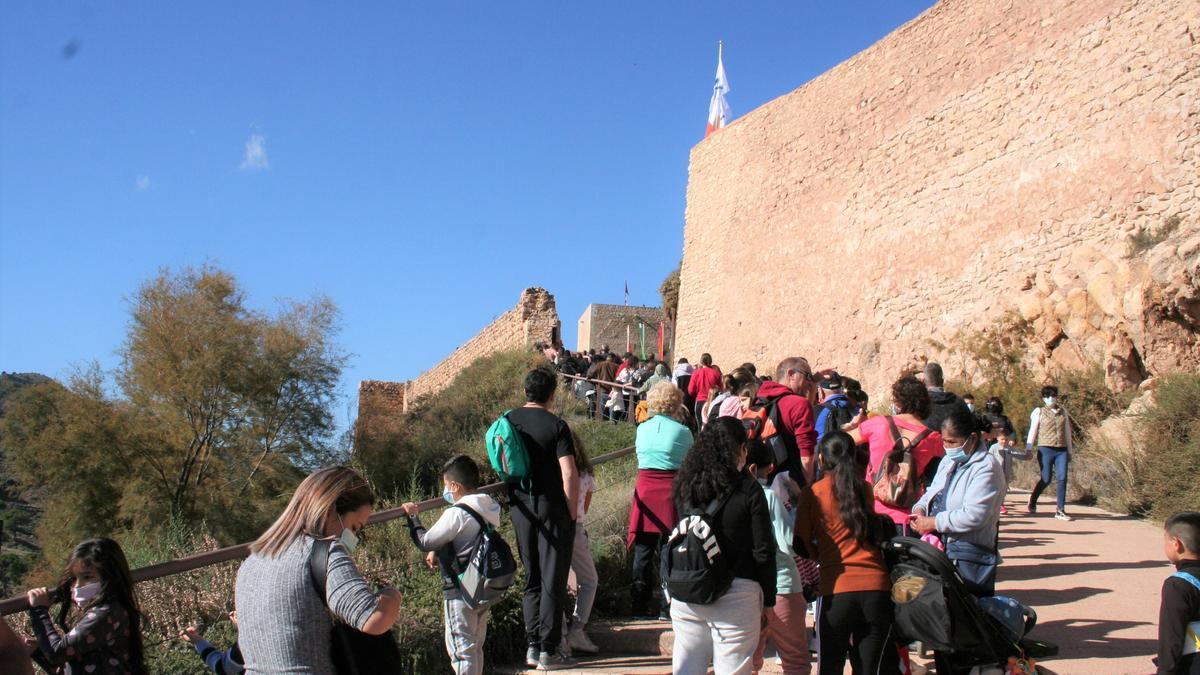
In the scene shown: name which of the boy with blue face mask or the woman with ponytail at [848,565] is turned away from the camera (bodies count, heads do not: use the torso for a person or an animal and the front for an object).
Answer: the woman with ponytail

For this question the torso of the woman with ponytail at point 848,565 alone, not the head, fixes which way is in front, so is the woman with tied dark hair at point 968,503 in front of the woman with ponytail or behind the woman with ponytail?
in front

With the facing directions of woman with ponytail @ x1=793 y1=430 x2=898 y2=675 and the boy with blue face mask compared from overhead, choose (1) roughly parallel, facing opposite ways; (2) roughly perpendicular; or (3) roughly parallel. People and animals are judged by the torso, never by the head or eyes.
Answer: roughly perpendicular

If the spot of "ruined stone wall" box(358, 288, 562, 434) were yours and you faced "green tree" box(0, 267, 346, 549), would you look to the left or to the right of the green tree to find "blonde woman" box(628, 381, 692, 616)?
left

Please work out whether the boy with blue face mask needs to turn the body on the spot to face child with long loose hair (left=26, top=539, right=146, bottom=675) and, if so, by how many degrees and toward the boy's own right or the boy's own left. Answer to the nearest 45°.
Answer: approximately 45° to the boy's own left

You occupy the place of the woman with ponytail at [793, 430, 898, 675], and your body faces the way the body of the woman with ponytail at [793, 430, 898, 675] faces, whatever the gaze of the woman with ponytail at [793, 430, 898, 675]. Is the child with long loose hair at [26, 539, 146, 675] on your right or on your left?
on your left

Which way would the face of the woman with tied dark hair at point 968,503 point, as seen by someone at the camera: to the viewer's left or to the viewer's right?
to the viewer's left

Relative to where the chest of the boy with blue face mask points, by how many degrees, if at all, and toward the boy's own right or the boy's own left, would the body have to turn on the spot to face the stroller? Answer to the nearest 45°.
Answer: approximately 135° to the boy's own left

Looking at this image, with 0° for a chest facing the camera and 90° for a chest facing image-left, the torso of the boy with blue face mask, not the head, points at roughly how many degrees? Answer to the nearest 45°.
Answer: approximately 90°

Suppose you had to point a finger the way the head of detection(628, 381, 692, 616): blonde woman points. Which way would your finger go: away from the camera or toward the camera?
away from the camera

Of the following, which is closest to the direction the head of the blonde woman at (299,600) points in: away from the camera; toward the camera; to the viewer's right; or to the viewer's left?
to the viewer's right

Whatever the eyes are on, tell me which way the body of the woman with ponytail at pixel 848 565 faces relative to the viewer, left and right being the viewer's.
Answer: facing away from the viewer

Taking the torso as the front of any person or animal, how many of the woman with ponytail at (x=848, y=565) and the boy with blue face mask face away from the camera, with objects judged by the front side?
1

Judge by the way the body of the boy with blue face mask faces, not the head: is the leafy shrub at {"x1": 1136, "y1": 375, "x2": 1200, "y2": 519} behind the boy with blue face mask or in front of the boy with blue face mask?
behind
